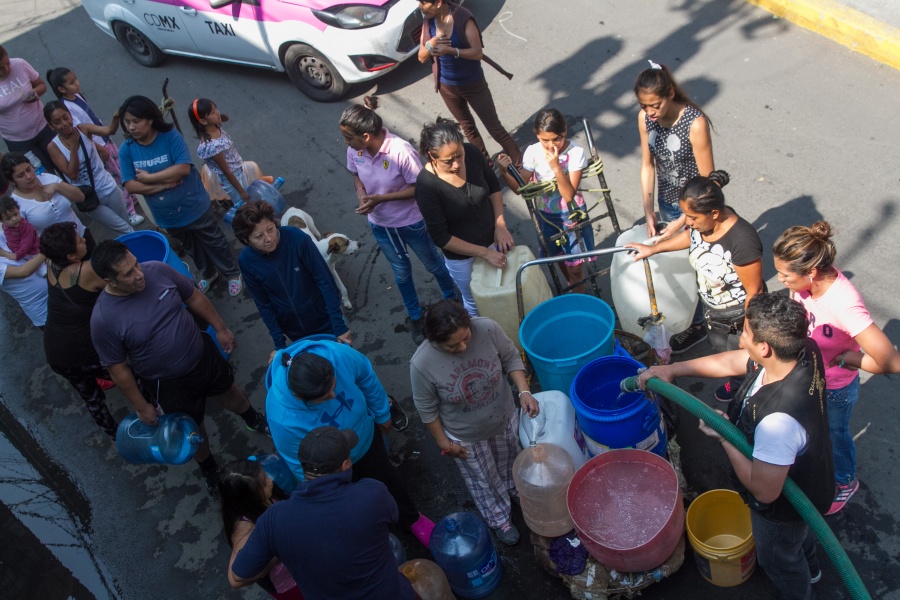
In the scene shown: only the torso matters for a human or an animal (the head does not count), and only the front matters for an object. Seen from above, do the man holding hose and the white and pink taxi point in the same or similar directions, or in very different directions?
very different directions

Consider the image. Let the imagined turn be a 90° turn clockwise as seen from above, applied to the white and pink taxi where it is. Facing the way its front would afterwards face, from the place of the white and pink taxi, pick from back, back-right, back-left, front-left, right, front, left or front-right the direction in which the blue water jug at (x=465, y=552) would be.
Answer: front-left

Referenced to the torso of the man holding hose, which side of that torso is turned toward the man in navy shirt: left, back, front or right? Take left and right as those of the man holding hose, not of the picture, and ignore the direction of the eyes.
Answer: front

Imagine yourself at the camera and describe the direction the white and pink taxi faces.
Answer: facing the viewer and to the right of the viewer

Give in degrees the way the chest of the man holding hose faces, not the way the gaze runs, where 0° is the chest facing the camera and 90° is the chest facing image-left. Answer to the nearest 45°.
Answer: approximately 90°

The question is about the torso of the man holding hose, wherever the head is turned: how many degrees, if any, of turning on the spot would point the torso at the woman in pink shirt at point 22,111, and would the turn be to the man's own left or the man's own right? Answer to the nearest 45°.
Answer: approximately 45° to the man's own right

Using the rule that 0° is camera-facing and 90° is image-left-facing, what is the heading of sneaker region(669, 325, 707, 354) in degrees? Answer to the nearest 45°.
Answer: approximately 45°

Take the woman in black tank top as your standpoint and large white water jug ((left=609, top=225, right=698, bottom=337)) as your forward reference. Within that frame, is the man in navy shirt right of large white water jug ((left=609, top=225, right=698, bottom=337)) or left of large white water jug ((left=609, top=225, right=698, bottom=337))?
right

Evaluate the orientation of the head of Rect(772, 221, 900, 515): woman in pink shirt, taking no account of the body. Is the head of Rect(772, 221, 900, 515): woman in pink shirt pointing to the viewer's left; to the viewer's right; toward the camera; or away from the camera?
to the viewer's left

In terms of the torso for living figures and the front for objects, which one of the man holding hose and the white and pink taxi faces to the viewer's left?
the man holding hose
